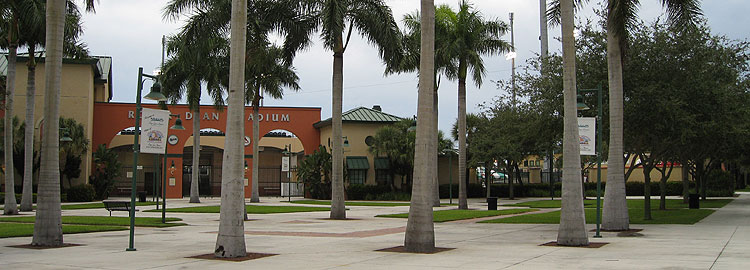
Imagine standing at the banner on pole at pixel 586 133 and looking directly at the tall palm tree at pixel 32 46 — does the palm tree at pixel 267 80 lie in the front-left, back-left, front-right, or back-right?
front-right

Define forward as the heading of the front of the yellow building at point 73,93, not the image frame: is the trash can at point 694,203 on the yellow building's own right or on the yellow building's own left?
on the yellow building's own left

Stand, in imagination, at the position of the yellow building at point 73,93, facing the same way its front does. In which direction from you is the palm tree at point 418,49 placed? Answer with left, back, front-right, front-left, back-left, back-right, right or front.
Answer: front-left

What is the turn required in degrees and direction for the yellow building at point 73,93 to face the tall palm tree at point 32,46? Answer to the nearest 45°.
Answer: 0° — it already faces it

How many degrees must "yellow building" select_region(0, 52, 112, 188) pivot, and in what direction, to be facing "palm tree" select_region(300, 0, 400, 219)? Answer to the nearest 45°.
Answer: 0° — it already faces it

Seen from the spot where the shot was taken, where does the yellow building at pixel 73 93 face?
facing the viewer

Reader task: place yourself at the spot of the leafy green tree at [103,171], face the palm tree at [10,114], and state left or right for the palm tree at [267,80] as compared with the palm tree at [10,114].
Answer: left

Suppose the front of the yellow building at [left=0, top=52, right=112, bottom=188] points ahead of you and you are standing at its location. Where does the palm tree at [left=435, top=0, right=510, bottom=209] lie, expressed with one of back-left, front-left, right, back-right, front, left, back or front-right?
front-left

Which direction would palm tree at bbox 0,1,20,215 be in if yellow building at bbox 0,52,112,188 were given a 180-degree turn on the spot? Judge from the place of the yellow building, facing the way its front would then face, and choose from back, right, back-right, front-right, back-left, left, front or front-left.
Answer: back

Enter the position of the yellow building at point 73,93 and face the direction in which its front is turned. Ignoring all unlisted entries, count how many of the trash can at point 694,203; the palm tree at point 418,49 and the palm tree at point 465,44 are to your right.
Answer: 0

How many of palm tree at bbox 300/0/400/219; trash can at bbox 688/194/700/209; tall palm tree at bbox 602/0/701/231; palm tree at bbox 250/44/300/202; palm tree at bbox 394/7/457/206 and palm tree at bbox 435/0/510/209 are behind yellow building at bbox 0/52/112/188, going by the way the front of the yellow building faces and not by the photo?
0
